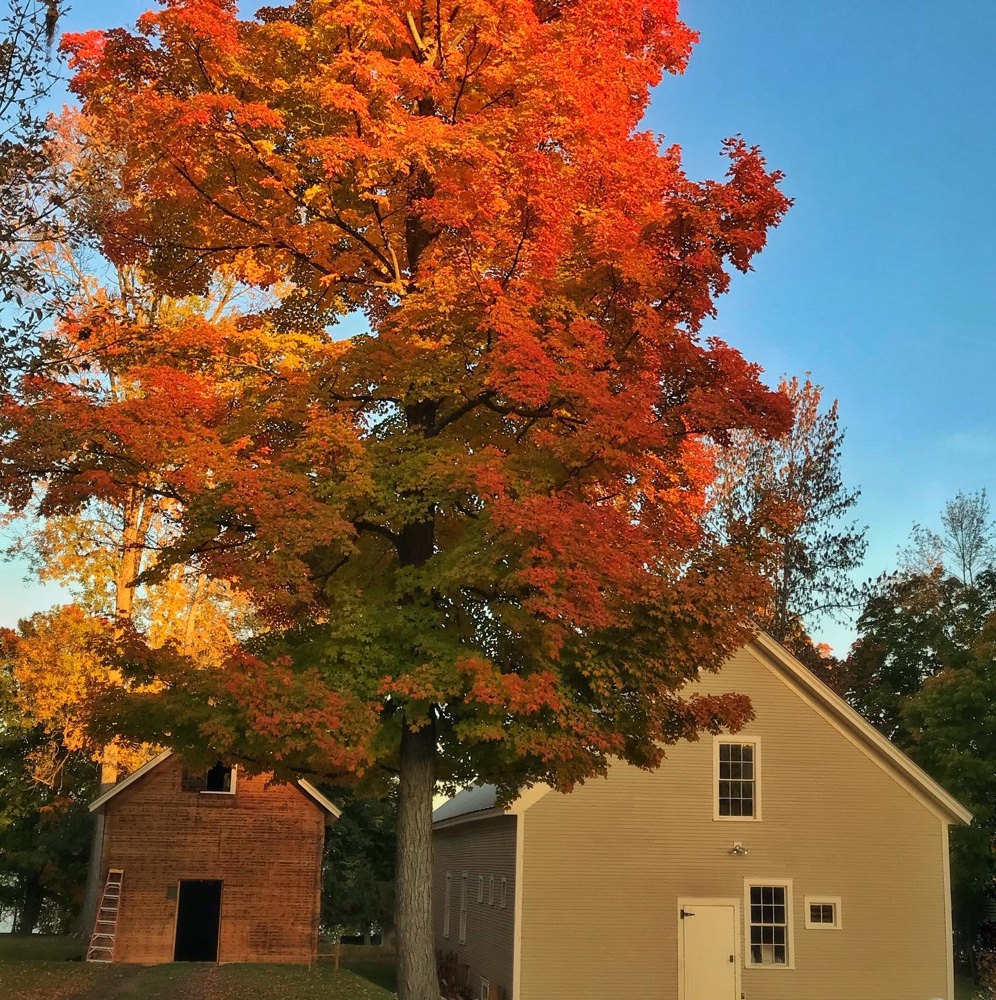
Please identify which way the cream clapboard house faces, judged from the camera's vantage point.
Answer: facing the viewer

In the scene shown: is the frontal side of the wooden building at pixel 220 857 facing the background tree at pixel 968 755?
no

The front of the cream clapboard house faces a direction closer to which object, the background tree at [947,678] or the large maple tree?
the large maple tree

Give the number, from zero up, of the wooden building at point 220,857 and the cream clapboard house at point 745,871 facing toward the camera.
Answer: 2

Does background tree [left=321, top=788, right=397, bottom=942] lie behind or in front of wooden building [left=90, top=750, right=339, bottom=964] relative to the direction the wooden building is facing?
behind

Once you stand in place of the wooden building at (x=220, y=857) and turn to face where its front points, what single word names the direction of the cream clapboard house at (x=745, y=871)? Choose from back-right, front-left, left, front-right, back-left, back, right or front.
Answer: front-left

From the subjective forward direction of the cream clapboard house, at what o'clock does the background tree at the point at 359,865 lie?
The background tree is roughly at 5 o'clock from the cream clapboard house.

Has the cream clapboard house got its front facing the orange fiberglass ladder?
no

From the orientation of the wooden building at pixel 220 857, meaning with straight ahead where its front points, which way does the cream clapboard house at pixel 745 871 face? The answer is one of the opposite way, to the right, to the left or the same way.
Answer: the same way

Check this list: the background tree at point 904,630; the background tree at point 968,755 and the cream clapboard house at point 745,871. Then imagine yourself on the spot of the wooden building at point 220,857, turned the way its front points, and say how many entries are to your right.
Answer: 0

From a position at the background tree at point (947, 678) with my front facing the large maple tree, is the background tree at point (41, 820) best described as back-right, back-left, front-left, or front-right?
front-right

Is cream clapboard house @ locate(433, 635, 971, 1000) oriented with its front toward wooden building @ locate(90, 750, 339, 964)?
no

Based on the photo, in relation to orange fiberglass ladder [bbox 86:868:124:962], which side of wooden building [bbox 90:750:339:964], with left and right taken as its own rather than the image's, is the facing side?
right

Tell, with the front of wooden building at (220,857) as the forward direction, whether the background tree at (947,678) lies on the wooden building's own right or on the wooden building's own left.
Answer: on the wooden building's own left
